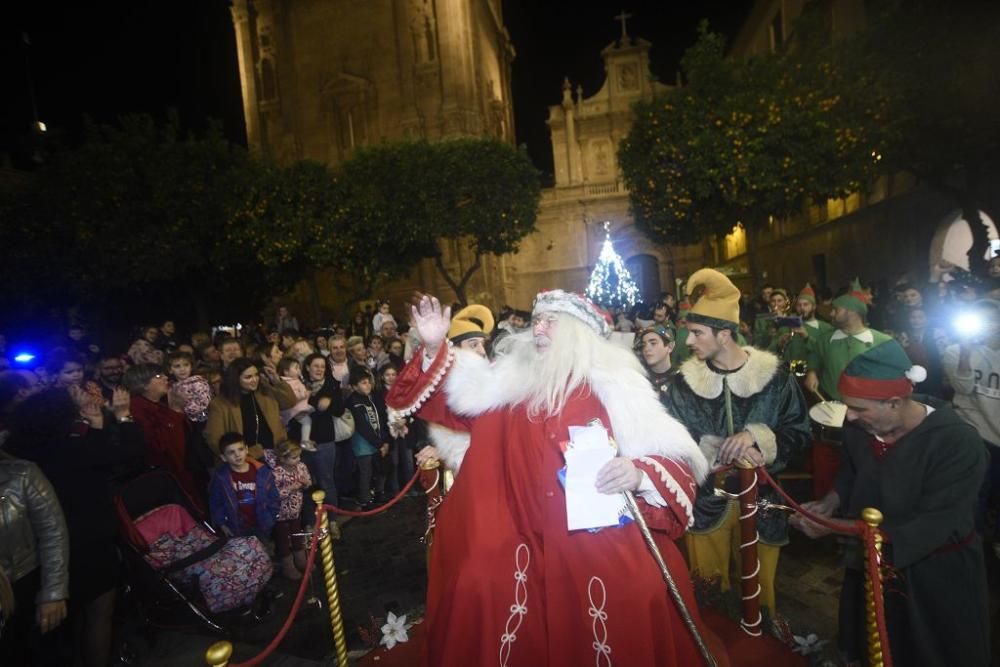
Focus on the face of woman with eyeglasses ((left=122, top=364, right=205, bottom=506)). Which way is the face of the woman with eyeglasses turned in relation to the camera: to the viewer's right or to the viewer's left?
to the viewer's right

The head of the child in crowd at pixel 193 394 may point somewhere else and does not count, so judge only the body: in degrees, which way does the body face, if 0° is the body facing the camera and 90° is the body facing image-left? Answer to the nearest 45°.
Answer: approximately 315°
